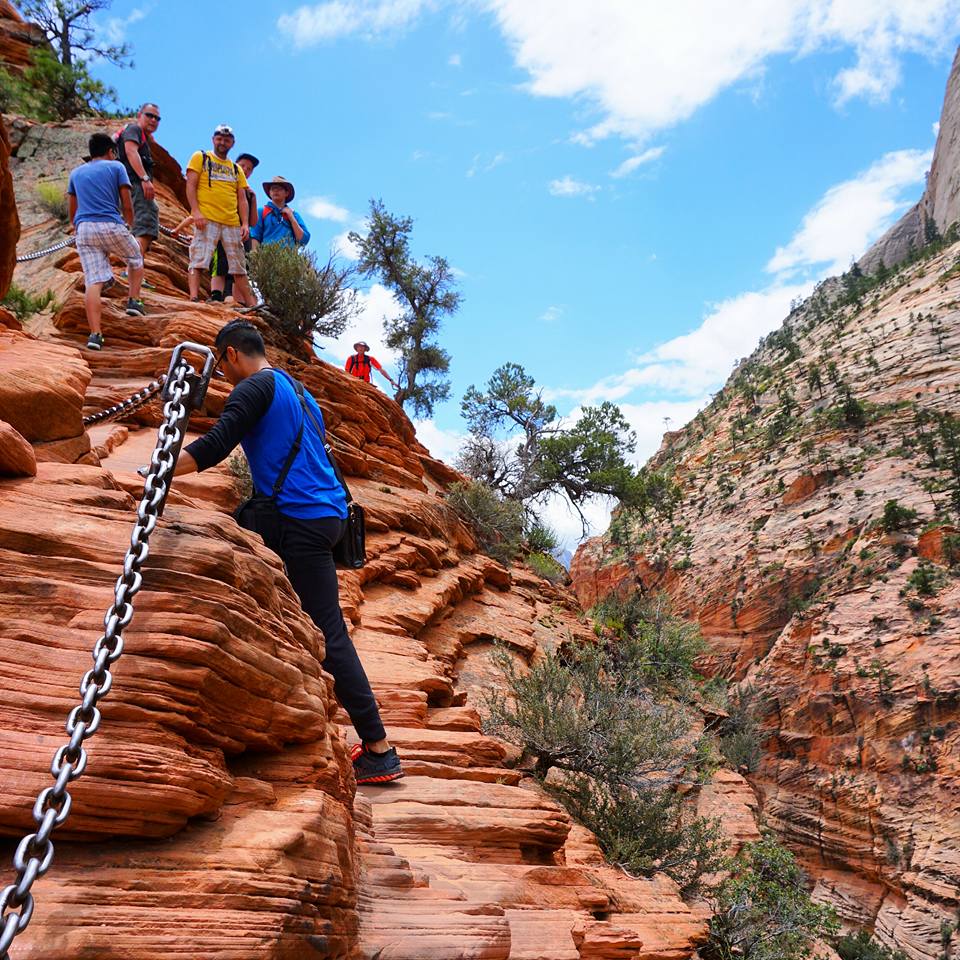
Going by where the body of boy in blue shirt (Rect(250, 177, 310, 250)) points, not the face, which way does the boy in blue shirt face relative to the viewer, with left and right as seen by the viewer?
facing the viewer

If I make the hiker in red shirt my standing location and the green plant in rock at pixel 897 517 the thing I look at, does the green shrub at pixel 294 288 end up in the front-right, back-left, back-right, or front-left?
back-right

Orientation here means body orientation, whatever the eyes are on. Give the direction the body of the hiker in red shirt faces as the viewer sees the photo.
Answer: toward the camera

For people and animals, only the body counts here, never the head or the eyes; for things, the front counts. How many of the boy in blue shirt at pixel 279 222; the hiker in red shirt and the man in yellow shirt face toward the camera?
3

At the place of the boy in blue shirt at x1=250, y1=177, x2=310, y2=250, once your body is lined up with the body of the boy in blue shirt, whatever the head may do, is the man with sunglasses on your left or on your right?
on your right

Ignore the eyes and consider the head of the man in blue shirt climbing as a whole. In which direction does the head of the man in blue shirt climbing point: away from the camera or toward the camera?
away from the camera

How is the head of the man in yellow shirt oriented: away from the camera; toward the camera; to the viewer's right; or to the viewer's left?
toward the camera

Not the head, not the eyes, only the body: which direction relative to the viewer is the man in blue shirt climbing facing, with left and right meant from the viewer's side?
facing away from the viewer and to the left of the viewer

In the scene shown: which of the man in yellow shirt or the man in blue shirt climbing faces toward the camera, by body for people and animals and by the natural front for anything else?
the man in yellow shirt

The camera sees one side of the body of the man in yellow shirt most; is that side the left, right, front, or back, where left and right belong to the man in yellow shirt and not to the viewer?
front

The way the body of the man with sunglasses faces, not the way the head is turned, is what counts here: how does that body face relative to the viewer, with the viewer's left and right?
facing the viewer and to the right of the viewer

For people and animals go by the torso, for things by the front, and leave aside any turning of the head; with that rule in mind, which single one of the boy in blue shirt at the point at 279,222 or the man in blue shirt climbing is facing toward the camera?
the boy in blue shirt

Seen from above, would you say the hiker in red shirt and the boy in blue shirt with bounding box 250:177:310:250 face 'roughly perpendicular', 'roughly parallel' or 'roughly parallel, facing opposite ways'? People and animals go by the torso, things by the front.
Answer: roughly parallel

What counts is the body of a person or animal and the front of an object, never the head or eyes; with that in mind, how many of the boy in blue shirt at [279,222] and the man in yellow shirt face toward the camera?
2
